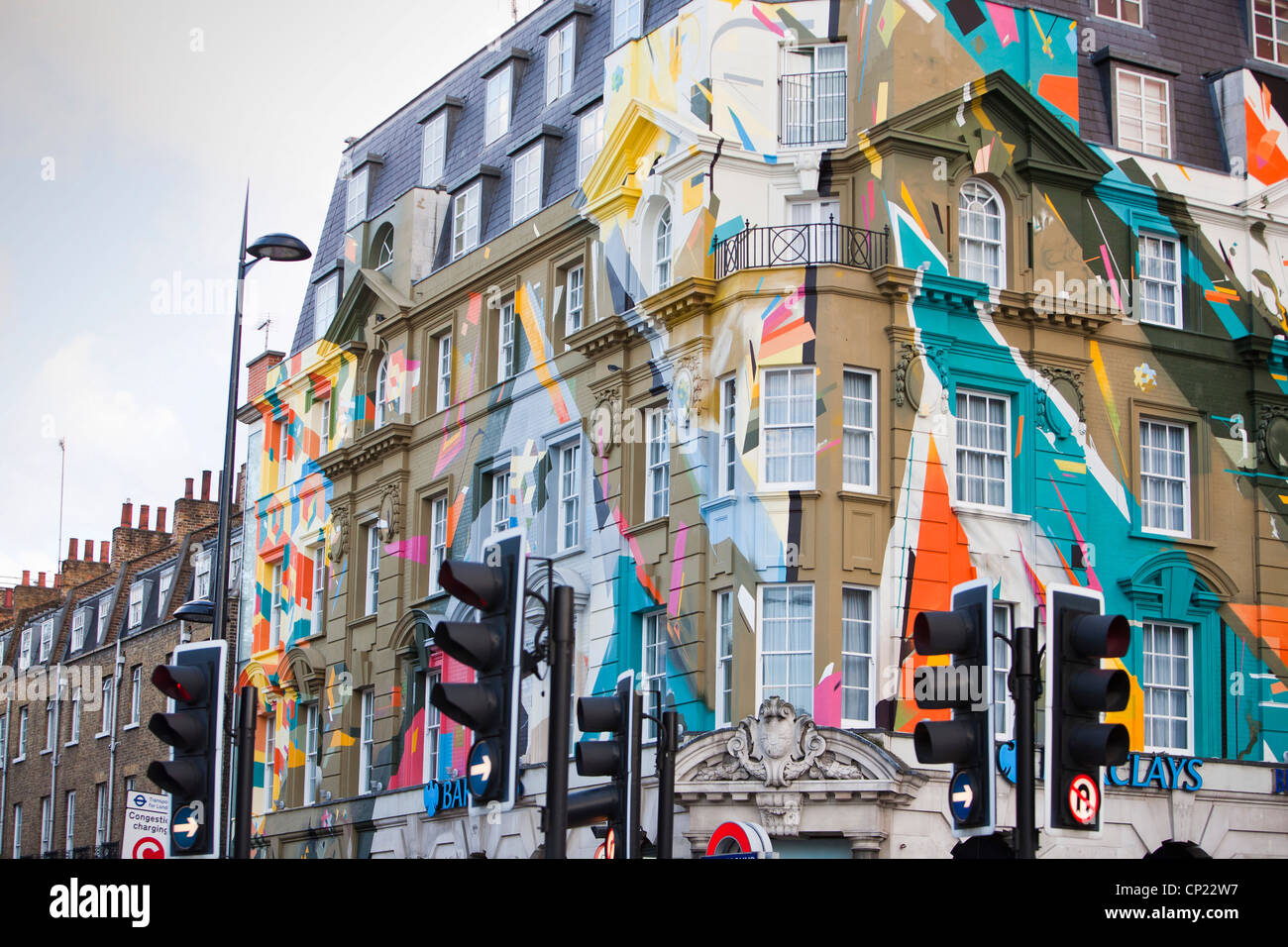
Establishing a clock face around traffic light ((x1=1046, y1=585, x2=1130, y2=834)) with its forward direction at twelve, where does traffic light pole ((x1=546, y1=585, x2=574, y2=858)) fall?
The traffic light pole is roughly at 4 o'clock from the traffic light.

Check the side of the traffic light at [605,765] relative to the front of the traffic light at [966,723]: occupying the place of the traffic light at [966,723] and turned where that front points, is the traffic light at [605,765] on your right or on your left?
on your right

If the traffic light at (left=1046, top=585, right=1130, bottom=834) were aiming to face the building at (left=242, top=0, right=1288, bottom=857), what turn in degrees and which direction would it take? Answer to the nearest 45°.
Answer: approximately 135° to its left

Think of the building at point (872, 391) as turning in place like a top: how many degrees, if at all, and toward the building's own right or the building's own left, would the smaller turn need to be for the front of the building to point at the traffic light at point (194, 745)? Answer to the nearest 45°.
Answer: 0° — it already faces it

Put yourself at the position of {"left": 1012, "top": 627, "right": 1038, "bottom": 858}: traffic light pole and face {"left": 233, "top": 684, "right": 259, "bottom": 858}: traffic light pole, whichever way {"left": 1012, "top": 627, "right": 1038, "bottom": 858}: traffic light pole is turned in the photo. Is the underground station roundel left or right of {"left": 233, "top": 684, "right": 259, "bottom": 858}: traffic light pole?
right

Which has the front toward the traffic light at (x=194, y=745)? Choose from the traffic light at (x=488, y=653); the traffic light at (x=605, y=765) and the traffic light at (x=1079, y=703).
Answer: the traffic light at (x=605, y=765)

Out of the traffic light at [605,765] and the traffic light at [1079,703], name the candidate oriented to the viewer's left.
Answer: the traffic light at [605,765]

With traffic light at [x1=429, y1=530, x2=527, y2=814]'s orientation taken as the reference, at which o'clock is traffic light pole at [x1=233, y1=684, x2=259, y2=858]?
The traffic light pole is roughly at 4 o'clock from the traffic light.

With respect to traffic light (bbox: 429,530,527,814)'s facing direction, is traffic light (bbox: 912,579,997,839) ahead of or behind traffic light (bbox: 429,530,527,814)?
behind

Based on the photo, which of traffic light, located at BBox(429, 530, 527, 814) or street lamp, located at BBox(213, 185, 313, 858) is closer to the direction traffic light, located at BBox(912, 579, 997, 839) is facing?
the traffic light

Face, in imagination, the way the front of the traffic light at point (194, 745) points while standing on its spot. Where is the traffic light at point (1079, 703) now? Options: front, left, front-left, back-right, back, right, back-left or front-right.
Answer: left

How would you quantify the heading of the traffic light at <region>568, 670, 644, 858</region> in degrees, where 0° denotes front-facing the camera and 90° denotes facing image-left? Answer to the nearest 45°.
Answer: approximately 90°
